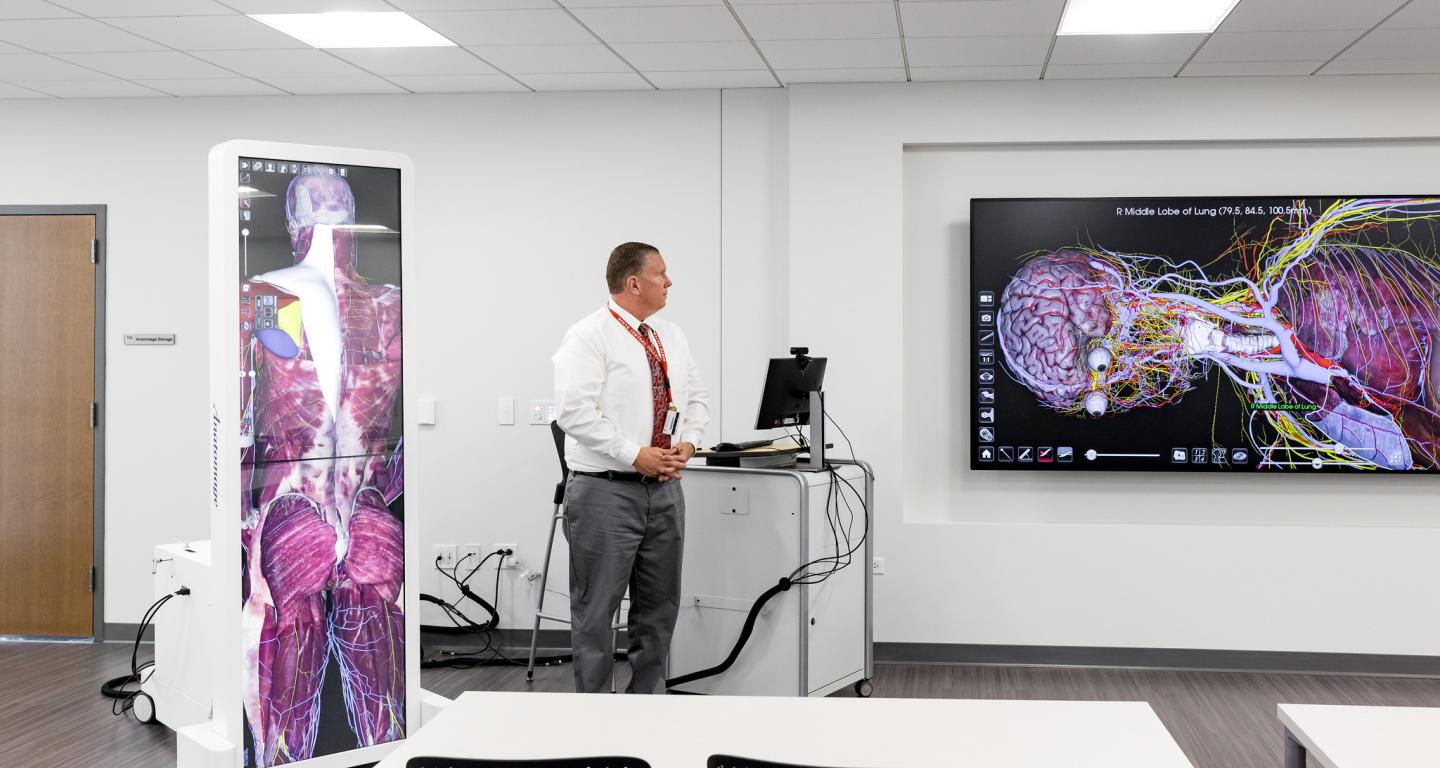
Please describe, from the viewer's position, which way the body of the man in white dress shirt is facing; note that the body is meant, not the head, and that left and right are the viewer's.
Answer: facing the viewer and to the right of the viewer

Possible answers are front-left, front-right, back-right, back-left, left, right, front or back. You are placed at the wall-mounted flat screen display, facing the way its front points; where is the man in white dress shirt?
front-right

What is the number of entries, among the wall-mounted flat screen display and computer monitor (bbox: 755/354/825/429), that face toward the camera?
1

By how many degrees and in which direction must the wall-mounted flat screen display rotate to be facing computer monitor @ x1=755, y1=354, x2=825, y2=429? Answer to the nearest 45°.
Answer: approximately 45° to its right

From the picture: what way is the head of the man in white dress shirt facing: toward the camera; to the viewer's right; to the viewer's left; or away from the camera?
to the viewer's right

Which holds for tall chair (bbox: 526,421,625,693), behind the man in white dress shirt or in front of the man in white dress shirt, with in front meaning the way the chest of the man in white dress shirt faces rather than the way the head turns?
behind

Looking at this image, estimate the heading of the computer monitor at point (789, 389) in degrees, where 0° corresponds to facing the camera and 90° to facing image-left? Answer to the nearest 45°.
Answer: approximately 135°

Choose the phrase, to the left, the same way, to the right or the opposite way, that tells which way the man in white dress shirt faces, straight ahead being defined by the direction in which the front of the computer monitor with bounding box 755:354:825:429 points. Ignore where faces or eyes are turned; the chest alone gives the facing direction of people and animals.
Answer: the opposite way

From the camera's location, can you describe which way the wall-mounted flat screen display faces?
facing the viewer
